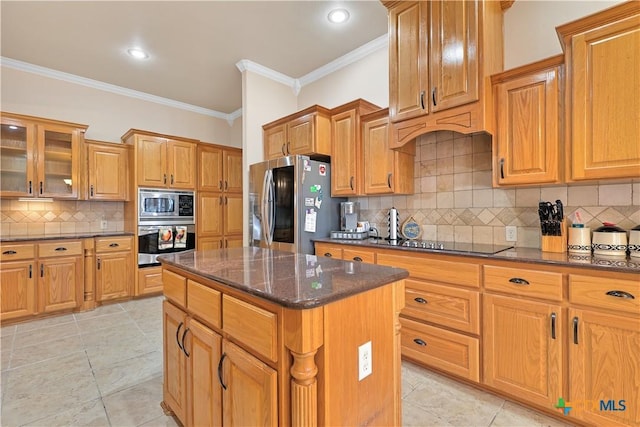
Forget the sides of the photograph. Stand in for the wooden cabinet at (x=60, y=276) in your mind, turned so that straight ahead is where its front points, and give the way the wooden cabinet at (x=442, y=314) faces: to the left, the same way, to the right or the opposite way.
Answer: to the right

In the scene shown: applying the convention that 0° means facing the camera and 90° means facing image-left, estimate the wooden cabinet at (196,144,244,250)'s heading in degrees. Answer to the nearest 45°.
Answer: approximately 315°

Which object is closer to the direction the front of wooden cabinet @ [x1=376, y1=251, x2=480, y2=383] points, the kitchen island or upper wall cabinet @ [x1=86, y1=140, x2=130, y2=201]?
the kitchen island

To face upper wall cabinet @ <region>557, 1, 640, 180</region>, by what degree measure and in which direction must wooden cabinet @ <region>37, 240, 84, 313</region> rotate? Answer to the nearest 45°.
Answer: approximately 45° to its left

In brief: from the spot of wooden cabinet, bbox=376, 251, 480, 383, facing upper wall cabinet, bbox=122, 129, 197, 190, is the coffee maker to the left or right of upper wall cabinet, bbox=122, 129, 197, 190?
right

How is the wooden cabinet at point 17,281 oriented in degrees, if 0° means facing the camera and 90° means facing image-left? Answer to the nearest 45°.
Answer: approximately 0°

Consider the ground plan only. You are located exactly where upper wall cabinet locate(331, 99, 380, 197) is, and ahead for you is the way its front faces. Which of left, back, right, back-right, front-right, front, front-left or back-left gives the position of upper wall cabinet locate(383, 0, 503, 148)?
left

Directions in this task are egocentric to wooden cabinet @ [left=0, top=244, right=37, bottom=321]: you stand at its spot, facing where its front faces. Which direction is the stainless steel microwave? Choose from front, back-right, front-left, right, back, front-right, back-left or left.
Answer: left

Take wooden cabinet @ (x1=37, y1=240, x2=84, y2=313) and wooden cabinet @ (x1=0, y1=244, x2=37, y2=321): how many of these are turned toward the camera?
2

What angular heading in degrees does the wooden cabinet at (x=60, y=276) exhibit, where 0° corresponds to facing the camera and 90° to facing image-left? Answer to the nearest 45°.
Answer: approximately 0°
